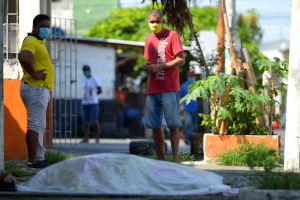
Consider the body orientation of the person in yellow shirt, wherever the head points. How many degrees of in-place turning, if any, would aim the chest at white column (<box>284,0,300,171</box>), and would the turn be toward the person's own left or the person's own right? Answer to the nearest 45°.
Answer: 0° — they already face it

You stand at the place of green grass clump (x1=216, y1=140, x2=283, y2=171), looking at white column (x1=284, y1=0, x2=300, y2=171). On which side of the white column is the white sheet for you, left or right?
right

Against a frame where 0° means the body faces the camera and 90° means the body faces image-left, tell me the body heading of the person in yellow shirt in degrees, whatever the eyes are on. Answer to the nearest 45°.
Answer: approximately 270°

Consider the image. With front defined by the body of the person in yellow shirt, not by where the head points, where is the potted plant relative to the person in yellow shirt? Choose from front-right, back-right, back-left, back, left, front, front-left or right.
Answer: front

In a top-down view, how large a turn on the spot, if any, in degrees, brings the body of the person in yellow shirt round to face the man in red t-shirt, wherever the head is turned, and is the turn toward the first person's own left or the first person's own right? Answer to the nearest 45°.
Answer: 0° — they already face them

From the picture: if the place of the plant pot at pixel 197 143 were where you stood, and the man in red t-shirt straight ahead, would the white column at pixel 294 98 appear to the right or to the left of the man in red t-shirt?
left

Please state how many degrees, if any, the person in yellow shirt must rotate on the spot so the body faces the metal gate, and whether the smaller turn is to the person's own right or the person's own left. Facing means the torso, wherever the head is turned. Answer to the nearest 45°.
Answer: approximately 90° to the person's own left

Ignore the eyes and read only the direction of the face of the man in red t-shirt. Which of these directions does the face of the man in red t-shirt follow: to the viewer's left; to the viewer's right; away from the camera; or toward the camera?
toward the camera
